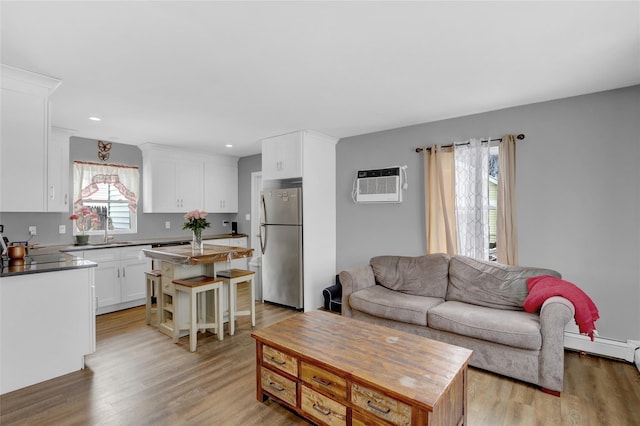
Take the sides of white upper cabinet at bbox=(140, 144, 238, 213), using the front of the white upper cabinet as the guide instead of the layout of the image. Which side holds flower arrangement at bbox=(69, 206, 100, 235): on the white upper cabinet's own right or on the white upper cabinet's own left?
on the white upper cabinet's own right

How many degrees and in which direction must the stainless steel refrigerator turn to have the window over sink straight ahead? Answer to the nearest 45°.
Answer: approximately 45° to its right

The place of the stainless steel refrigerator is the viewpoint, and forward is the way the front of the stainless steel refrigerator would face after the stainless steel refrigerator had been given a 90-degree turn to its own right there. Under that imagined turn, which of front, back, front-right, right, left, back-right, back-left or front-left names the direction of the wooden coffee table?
back-left

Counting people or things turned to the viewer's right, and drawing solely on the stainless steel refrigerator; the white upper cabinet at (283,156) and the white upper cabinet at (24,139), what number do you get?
1

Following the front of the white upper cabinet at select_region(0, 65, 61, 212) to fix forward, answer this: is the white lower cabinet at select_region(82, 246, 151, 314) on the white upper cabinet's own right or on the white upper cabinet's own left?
on the white upper cabinet's own left

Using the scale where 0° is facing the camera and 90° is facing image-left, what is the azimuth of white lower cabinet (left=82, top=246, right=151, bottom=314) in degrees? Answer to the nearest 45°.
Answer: approximately 315°

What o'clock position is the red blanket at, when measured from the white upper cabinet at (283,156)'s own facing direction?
The red blanket is roughly at 9 o'clock from the white upper cabinet.

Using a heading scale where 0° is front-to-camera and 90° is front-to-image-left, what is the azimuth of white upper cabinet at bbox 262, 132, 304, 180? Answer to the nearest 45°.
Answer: approximately 45°

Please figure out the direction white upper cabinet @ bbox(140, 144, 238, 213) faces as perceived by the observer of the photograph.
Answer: facing the viewer and to the right of the viewer

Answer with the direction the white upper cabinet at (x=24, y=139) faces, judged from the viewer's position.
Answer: facing to the right of the viewer

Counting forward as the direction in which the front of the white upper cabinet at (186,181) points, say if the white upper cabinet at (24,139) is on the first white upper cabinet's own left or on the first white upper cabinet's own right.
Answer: on the first white upper cabinet's own right

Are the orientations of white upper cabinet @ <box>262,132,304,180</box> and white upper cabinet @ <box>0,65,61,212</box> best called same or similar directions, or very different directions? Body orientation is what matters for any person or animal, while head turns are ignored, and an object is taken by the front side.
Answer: very different directions

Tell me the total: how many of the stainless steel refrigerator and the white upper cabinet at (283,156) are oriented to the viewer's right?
0

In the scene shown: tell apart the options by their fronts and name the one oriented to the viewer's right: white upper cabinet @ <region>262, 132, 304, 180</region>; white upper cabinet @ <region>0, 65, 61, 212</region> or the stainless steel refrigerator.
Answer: white upper cabinet @ <region>0, 65, 61, 212</region>
